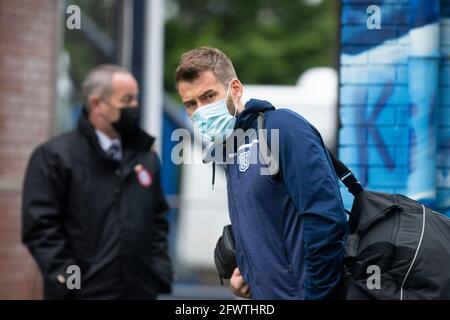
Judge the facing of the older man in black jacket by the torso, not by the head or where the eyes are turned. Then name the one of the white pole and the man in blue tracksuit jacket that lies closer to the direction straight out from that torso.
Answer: the man in blue tracksuit jacket

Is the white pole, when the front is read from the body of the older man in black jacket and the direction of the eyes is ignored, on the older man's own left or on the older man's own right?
on the older man's own left

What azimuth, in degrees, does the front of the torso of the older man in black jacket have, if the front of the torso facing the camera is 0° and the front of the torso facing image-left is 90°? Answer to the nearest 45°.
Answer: approximately 315°

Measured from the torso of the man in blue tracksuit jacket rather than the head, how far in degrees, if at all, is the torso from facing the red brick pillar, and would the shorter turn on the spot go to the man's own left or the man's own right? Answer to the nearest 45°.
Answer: approximately 90° to the man's own right

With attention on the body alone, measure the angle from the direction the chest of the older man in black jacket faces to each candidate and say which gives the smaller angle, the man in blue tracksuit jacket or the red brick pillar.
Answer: the man in blue tracksuit jacket

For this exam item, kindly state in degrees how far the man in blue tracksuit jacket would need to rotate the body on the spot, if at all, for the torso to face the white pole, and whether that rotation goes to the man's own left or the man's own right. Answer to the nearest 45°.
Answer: approximately 135° to the man's own right

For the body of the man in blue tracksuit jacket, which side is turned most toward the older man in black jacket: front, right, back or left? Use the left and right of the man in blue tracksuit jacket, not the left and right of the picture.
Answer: right
